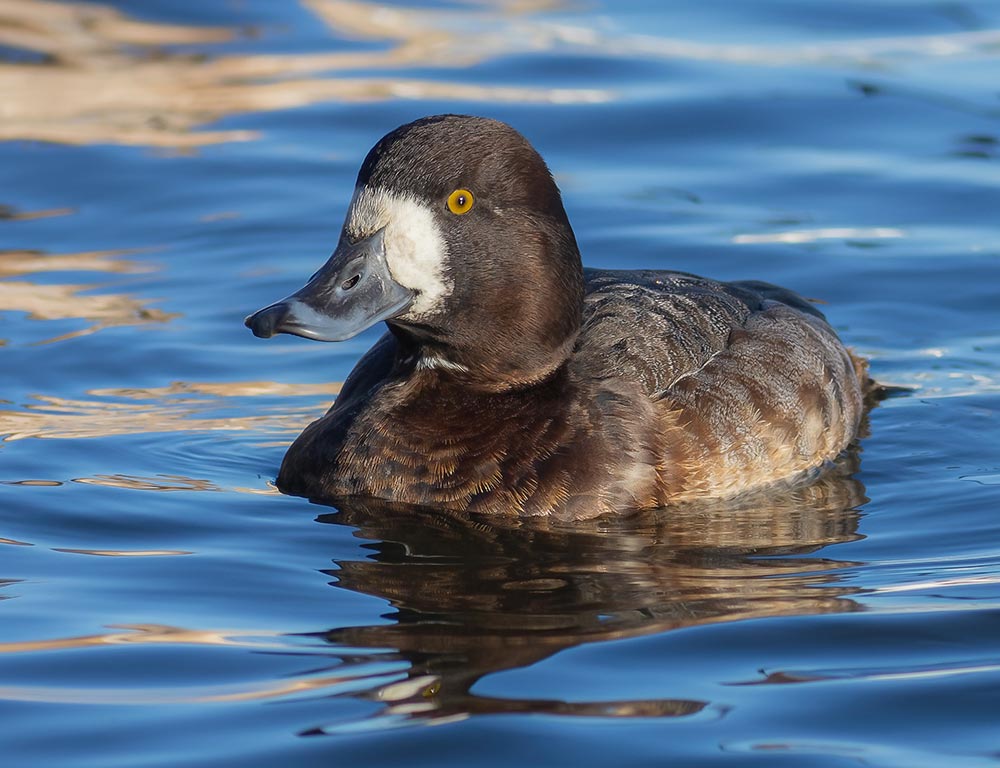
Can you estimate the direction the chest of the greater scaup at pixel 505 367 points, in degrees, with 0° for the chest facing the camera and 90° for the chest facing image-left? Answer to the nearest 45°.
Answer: approximately 45°
